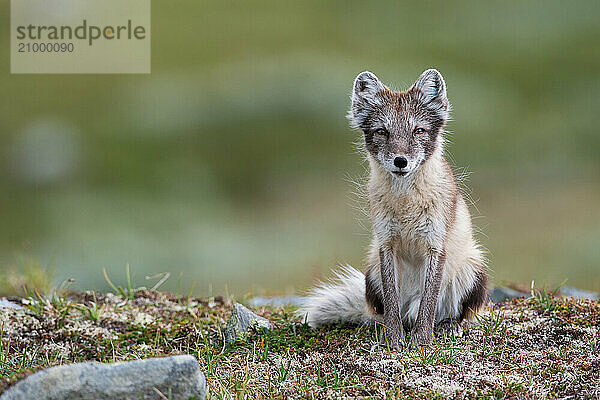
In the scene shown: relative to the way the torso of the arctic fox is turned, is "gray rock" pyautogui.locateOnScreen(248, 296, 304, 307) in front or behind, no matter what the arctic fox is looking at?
behind

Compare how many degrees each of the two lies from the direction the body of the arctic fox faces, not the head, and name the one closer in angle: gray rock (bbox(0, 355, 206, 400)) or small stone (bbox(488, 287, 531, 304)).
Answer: the gray rock

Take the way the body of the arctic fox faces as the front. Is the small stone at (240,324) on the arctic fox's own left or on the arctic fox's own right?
on the arctic fox's own right

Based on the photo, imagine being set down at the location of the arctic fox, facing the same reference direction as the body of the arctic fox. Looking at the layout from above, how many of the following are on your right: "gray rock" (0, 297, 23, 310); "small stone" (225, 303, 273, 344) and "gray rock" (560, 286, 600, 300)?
2

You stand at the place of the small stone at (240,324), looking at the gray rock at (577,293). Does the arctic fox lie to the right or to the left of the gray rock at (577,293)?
right

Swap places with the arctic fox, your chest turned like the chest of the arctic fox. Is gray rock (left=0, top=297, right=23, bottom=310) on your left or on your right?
on your right

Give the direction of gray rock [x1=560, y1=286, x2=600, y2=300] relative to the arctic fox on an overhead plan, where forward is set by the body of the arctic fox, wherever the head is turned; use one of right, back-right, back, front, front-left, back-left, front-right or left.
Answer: back-left

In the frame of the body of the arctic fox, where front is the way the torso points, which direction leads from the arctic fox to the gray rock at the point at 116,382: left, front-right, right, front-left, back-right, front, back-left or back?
front-right

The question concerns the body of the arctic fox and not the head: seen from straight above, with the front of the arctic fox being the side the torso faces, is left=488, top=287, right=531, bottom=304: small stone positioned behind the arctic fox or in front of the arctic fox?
behind

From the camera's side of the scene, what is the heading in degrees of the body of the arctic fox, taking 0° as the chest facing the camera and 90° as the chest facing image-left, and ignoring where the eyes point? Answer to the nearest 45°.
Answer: approximately 0°
